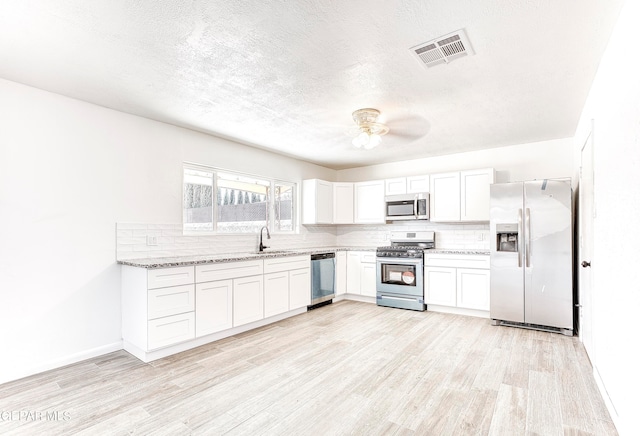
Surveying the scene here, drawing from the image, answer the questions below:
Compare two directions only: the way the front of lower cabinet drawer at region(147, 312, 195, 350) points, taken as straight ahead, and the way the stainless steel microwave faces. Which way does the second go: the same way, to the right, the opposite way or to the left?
to the right

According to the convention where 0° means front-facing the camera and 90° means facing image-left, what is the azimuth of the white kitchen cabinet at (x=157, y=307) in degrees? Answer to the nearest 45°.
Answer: approximately 315°

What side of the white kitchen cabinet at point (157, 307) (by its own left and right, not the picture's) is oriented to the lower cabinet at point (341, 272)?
left

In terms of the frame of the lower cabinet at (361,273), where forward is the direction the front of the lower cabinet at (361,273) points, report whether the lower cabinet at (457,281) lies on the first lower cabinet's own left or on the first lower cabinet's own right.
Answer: on the first lower cabinet's own left

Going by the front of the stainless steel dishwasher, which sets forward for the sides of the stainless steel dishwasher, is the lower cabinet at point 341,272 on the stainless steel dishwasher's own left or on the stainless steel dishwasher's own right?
on the stainless steel dishwasher's own left

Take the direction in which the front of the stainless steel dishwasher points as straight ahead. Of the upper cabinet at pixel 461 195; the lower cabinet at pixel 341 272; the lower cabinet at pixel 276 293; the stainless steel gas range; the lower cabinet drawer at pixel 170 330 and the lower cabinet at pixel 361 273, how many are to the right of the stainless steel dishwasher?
2

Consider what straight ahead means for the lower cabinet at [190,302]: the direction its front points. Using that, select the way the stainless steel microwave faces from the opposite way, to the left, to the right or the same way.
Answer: to the right

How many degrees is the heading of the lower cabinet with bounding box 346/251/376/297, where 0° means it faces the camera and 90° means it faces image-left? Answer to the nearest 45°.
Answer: approximately 45°

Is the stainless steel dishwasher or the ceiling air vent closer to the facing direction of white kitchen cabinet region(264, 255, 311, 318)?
the ceiling air vent

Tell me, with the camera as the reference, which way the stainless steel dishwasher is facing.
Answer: facing the viewer and to the right of the viewer

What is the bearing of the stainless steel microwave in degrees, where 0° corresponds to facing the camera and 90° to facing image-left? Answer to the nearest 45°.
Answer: approximately 0°

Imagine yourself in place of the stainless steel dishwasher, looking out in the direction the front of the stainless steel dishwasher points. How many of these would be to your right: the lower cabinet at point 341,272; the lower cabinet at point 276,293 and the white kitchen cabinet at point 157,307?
2

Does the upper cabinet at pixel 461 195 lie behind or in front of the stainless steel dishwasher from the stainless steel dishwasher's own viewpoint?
in front

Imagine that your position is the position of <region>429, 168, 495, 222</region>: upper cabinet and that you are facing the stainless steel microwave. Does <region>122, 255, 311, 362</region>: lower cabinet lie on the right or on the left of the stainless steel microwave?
left
